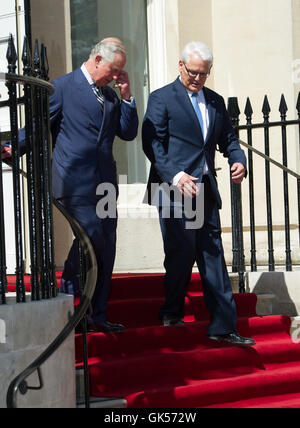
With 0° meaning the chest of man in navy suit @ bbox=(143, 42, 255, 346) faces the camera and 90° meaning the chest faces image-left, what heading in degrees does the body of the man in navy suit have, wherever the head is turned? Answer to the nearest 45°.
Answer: approximately 315°

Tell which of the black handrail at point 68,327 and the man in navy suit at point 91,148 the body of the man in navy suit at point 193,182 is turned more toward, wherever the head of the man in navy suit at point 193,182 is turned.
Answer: the black handrail

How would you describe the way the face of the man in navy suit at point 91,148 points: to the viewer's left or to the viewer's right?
to the viewer's right

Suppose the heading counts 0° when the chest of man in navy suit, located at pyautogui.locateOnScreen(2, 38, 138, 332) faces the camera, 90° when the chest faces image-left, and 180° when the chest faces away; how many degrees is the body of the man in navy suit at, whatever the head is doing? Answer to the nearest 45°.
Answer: approximately 315°

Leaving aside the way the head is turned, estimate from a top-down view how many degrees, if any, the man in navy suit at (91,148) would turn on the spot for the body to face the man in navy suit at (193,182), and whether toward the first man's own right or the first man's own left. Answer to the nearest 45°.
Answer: approximately 45° to the first man's own left

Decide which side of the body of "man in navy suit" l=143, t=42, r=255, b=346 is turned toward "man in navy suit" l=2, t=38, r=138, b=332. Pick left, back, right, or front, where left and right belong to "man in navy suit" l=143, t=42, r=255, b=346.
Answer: right

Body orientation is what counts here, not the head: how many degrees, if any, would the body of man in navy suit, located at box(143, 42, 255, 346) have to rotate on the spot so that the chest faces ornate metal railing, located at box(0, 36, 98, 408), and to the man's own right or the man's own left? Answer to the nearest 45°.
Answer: approximately 90° to the man's own right
